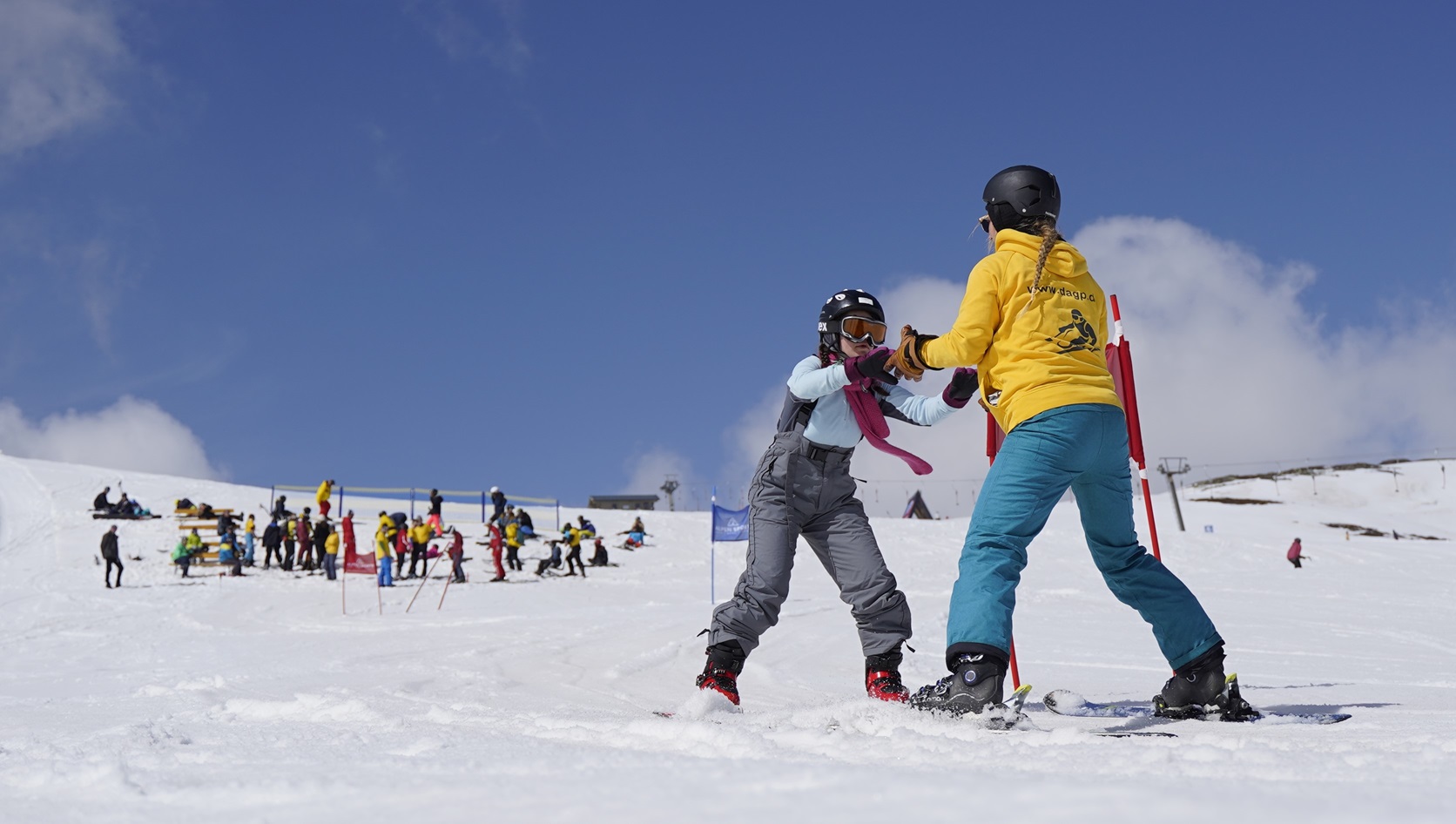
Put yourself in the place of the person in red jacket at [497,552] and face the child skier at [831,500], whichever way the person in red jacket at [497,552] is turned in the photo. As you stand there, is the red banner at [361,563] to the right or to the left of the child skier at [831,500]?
right

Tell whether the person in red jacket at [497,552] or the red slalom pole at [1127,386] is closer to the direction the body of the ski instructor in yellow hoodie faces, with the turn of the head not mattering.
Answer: the person in red jacket

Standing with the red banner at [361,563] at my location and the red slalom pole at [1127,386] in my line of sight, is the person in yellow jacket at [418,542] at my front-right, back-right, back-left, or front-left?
back-left

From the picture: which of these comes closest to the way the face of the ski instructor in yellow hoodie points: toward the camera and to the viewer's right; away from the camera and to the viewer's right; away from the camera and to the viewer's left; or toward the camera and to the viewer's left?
away from the camera and to the viewer's left

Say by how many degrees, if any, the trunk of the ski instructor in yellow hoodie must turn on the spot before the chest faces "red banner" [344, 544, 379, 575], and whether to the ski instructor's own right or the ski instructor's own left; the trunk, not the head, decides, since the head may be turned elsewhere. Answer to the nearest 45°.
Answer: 0° — they already face it

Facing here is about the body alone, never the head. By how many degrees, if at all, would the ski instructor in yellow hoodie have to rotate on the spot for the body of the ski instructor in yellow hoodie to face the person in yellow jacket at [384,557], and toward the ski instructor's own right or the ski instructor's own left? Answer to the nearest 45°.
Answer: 0° — they already face them

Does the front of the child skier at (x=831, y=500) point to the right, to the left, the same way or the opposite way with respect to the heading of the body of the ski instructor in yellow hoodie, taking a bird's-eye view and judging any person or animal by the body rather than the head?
the opposite way

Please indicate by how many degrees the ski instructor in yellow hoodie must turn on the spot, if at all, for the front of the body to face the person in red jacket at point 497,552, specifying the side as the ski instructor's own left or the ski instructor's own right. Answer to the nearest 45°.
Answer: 0° — they already face them

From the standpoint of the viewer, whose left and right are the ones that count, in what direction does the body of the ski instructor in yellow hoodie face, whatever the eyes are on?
facing away from the viewer and to the left of the viewer

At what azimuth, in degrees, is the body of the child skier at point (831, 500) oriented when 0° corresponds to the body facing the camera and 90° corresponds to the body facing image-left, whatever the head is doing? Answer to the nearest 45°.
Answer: approximately 315°
